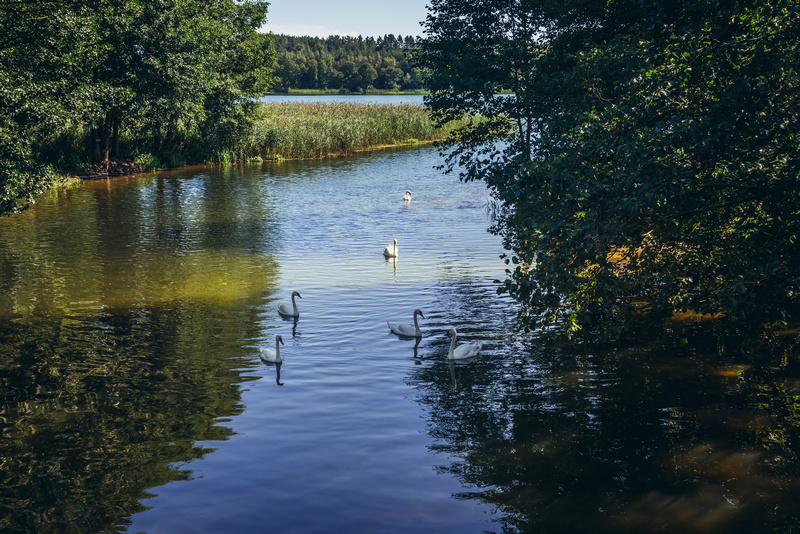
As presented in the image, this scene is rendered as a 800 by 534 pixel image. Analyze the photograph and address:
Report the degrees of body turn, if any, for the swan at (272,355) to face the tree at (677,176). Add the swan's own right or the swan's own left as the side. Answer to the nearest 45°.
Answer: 0° — it already faces it

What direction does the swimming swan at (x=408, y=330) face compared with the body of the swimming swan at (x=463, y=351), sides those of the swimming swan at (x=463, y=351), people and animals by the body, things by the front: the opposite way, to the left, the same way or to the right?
the opposite way

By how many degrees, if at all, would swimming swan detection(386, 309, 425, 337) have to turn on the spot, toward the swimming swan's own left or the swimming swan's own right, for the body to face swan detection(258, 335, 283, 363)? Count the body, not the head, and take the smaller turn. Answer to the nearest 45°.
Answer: approximately 135° to the swimming swan's own right

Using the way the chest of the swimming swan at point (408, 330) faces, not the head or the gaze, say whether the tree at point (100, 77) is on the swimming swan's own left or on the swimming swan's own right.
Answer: on the swimming swan's own left

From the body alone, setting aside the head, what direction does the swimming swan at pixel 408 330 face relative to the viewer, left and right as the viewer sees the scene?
facing to the right of the viewer

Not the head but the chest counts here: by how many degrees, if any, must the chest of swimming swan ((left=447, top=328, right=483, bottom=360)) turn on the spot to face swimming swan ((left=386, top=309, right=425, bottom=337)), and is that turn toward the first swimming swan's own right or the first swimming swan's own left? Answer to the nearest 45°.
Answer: approximately 45° to the first swimming swan's own right

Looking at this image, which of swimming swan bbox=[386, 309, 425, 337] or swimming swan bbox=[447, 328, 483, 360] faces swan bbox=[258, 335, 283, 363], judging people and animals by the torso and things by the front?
swimming swan bbox=[447, 328, 483, 360]

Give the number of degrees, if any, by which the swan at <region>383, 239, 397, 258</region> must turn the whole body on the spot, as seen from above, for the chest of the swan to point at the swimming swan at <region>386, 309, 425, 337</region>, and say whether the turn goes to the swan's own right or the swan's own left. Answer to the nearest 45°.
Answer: approximately 45° to the swan's own right

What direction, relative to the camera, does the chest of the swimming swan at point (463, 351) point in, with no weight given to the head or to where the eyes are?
to the viewer's left
